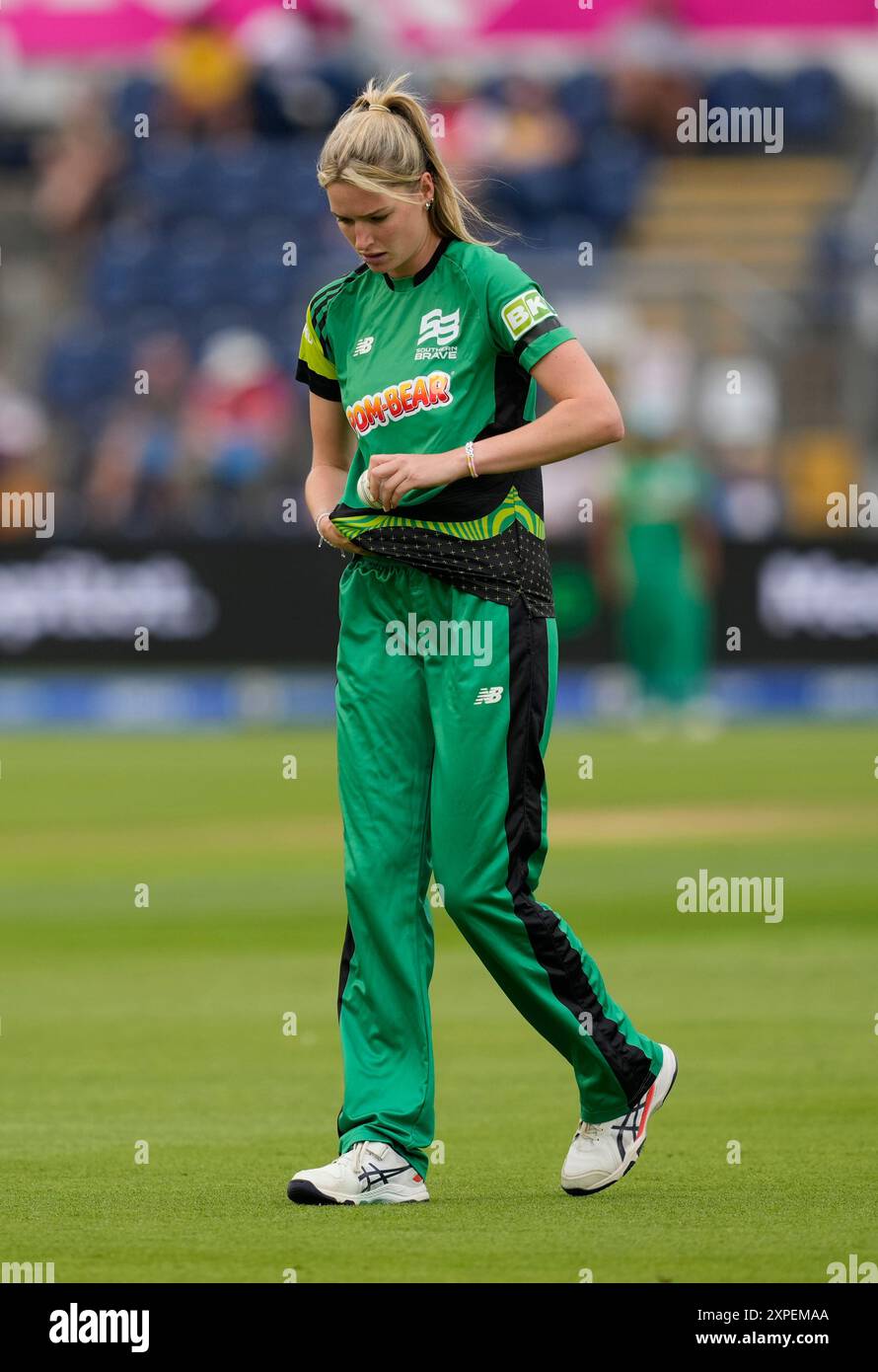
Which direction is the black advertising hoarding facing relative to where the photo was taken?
toward the camera

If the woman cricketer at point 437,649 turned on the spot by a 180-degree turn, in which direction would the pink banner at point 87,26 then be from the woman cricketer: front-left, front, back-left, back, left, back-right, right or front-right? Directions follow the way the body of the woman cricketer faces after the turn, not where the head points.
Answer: front-left

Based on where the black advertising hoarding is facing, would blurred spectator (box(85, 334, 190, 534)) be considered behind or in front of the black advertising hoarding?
behind

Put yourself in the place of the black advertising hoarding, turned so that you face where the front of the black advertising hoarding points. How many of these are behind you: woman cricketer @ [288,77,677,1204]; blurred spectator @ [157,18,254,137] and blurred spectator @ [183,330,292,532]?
2

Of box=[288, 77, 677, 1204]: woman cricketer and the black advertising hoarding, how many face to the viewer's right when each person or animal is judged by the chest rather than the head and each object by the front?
0

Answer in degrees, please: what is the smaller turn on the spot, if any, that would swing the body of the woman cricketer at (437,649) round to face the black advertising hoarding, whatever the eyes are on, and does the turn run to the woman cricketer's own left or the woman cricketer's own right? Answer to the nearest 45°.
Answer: approximately 135° to the woman cricketer's own right

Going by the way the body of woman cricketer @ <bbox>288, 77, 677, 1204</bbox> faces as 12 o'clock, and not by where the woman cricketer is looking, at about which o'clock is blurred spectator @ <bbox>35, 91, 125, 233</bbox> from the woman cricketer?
The blurred spectator is roughly at 4 o'clock from the woman cricketer.

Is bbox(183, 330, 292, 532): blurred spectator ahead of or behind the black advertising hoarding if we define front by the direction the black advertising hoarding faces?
behind

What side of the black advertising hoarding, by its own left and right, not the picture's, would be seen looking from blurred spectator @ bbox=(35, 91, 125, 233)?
back

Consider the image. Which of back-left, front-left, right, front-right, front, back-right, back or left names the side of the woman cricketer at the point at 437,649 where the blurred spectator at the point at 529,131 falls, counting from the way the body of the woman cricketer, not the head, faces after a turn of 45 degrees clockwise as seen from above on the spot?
right

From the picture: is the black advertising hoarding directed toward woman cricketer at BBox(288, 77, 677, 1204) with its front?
yes

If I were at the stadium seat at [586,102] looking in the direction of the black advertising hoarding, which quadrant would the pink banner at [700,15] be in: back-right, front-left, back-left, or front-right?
back-left

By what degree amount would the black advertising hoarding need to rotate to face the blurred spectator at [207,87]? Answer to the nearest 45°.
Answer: approximately 180°
